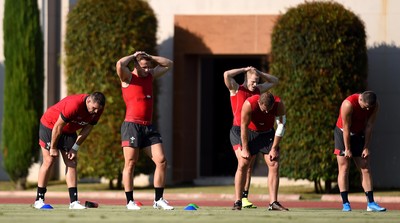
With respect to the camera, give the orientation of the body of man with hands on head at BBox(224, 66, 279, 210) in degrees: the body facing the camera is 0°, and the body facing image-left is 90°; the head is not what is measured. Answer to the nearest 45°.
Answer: approximately 315°

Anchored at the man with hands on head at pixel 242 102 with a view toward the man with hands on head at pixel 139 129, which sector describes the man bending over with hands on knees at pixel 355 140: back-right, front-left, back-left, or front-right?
back-left

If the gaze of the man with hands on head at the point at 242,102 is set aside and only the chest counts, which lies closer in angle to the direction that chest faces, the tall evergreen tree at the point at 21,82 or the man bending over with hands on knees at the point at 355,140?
the man bending over with hands on knees

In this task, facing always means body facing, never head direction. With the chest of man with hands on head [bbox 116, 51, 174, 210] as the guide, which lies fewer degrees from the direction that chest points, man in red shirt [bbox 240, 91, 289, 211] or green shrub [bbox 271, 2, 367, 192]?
the man in red shirt

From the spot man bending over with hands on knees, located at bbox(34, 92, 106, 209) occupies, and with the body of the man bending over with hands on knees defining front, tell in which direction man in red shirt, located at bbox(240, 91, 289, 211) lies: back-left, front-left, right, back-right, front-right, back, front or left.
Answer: front-left

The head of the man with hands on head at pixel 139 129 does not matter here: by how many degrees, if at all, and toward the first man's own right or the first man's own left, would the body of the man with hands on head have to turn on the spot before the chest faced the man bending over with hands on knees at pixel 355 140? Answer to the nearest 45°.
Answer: approximately 45° to the first man's own left

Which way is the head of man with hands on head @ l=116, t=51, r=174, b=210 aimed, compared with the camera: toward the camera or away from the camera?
toward the camera

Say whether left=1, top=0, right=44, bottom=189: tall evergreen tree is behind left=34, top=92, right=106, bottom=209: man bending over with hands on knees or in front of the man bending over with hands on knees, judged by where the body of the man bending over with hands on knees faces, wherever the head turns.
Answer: behind

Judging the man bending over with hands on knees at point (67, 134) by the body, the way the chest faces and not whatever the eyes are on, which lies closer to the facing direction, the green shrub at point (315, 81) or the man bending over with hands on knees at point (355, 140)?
the man bending over with hands on knees

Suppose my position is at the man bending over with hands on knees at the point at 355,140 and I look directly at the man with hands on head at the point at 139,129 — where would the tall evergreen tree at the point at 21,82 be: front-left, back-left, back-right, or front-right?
front-right

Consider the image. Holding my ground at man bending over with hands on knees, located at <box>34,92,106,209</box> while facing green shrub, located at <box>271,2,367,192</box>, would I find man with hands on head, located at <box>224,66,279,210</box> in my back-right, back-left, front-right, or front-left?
front-right
